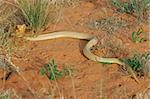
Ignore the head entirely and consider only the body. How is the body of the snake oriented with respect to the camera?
to the viewer's left
